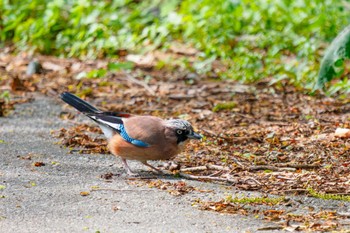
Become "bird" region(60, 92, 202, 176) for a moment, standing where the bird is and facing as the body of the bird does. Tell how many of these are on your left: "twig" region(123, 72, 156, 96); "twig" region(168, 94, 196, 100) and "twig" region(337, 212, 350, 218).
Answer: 2

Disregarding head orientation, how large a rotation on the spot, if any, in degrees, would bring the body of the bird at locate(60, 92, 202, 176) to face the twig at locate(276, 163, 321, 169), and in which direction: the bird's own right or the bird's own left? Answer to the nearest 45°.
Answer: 0° — it already faces it

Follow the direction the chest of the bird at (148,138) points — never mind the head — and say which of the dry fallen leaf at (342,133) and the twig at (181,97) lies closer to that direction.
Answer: the dry fallen leaf

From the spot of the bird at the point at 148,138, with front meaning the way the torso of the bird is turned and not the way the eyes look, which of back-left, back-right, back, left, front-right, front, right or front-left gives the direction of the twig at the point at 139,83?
left

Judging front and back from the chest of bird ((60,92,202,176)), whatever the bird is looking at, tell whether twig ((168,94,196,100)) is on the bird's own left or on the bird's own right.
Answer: on the bird's own left

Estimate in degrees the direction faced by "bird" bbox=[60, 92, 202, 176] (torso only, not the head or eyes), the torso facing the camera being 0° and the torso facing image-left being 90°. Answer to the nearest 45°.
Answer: approximately 270°

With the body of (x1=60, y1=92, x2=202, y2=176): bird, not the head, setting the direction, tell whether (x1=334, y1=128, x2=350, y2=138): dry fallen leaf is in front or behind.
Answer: in front
